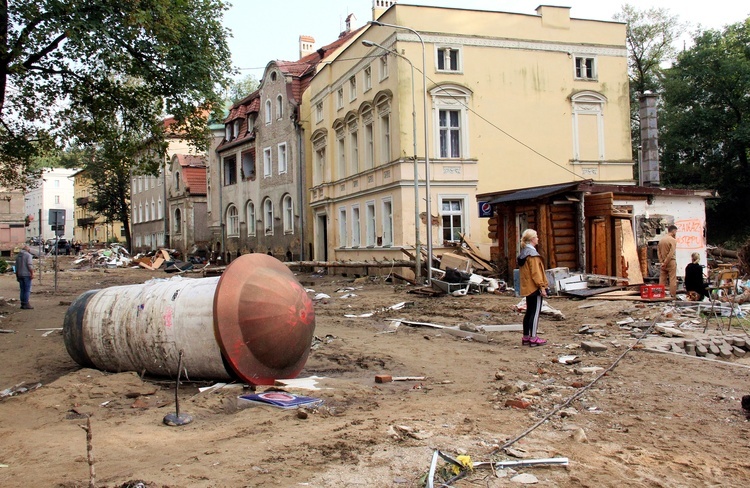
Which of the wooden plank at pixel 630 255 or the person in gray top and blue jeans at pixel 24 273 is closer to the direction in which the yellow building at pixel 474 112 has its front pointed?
the person in gray top and blue jeans

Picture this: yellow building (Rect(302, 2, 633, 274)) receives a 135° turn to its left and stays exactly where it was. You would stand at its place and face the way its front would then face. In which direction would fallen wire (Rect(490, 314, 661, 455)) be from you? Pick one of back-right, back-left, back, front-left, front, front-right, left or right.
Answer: right

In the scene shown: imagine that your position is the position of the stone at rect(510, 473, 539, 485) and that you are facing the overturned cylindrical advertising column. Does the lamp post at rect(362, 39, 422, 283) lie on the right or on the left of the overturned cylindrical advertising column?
right

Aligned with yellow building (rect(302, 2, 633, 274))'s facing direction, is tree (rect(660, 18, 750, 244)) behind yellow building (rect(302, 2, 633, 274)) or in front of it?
behind

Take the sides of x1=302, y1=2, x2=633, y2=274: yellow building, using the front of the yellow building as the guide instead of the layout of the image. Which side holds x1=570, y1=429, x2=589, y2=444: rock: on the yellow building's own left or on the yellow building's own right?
on the yellow building's own left

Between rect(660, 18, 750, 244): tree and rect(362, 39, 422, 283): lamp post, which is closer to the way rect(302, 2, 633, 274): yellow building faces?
the lamp post

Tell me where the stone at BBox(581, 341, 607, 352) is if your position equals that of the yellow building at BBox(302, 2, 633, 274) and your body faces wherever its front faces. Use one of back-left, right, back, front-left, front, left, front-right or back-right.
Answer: front-left

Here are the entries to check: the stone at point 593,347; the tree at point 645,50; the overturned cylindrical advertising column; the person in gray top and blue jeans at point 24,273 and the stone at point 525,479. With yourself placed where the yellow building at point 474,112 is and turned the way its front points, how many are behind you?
1

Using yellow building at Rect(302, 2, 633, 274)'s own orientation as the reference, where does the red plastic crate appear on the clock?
The red plastic crate is roughly at 10 o'clock from the yellow building.

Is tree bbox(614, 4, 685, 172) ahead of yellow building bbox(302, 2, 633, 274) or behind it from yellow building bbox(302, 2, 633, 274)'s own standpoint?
behind

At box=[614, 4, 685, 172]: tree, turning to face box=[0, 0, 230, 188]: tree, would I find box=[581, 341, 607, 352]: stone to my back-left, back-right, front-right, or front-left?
front-left

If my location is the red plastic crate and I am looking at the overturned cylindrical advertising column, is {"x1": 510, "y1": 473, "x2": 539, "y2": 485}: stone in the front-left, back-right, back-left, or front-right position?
front-left

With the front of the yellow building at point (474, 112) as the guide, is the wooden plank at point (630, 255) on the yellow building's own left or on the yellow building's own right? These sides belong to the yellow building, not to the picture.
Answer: on the yellow building's own left

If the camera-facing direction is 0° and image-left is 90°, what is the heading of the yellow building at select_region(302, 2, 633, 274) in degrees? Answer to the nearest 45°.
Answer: approximately 45°

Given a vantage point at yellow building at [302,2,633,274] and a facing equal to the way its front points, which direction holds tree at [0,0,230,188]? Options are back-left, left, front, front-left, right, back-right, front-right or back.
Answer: front
